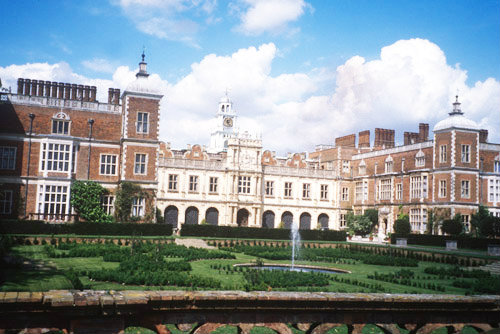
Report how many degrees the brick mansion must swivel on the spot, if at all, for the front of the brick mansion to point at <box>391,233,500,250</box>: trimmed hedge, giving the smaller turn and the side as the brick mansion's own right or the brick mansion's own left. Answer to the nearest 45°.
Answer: approximately 90° to the brick mansion's own left

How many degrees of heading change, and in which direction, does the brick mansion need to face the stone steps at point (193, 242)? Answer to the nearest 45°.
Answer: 0° — it already faces it

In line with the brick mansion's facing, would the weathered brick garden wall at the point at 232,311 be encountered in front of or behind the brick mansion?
in front

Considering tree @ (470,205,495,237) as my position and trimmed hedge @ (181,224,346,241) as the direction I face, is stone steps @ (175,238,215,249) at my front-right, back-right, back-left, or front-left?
front-left

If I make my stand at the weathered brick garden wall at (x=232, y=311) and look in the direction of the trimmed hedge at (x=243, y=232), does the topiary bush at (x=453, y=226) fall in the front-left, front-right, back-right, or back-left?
front-right

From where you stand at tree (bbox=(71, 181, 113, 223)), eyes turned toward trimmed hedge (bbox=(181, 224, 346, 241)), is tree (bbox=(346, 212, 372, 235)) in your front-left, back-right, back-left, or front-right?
front-left

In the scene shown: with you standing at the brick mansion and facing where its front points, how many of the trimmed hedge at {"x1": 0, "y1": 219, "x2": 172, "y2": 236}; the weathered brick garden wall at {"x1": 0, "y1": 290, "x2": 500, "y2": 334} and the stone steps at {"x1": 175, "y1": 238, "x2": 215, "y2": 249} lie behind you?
0

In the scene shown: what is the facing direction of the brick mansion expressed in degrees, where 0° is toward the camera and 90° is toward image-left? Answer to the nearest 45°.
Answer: approximately 0°

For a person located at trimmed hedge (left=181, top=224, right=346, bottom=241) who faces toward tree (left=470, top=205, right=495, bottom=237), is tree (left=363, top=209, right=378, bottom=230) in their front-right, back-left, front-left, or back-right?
front-left

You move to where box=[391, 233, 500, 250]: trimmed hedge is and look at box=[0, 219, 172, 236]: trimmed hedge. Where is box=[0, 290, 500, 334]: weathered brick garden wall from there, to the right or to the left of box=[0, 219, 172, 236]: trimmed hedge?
left

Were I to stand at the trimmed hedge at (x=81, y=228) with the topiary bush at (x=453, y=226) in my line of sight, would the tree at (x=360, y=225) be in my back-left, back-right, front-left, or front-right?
front-left

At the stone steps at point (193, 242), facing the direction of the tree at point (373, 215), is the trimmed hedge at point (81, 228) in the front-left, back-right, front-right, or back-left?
back-left

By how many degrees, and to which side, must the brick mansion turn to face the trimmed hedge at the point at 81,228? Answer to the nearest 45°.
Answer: approximately 45° to its right

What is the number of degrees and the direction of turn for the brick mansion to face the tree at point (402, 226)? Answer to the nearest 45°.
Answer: approximately 90° to its left
